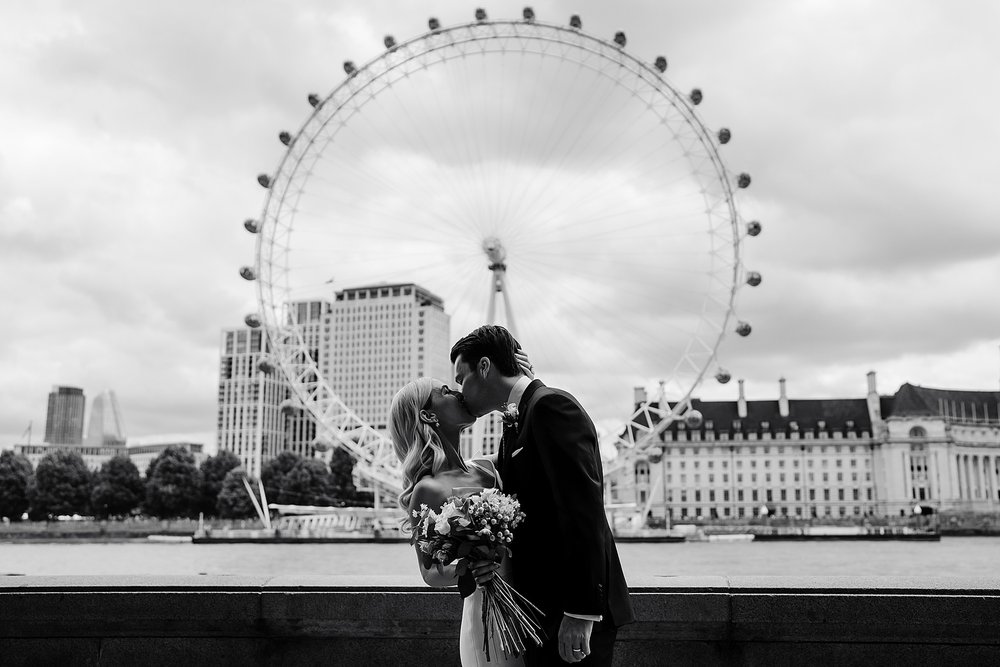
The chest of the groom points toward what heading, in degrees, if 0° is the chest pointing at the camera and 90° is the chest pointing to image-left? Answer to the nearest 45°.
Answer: approximately 90°

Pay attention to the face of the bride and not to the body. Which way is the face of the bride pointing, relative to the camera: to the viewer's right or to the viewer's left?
to the viewer's right

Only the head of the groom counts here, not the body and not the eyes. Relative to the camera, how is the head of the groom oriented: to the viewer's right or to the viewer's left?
to the viewer's left
